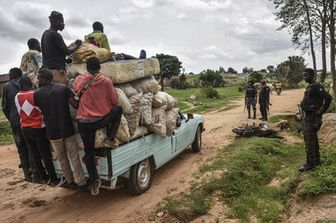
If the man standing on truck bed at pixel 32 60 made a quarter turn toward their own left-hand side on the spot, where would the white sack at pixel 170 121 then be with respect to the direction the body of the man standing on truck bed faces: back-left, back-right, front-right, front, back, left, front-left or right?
back-right

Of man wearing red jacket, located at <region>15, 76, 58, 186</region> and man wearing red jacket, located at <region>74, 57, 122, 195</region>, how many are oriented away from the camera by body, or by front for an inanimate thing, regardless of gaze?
2

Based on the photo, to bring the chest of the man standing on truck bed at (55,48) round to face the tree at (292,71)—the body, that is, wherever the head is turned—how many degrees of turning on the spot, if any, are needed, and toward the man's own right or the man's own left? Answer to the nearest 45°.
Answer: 0° — they already face it

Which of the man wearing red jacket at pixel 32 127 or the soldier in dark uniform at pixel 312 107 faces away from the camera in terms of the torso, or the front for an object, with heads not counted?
the man wearing red jacket

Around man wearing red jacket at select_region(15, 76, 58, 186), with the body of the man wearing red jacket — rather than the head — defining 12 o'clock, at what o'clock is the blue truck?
The blue truck is roughly at 3 o'clock from the man wearing red jacket.

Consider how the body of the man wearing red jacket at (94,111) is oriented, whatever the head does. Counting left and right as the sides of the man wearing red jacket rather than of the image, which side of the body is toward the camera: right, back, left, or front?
back

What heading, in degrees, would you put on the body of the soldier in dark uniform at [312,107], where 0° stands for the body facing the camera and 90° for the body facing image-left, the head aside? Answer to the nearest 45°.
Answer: approximately 45°

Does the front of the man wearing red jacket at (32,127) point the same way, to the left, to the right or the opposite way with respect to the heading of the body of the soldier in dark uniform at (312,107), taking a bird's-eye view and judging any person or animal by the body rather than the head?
to the right

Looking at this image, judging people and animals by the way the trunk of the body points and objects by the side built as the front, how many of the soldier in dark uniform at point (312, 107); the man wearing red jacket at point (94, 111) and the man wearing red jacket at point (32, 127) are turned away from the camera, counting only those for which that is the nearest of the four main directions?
2

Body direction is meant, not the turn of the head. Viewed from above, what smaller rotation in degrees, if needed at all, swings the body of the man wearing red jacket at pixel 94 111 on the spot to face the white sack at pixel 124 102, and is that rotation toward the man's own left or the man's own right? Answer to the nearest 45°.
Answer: approximately 45° to the man's own right

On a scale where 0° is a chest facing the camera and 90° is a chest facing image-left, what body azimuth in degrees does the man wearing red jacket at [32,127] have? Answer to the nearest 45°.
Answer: approximately 180°

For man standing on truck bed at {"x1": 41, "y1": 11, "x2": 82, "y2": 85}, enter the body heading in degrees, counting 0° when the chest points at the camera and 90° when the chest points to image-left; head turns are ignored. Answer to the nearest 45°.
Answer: approximately 225°

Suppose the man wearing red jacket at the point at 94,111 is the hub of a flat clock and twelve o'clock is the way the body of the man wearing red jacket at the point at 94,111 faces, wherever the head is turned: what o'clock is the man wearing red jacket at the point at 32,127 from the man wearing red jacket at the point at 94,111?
the man wearing red jacket at the point at 32,127 is roughly at 10 o'clock from the man wearing red jacket at the point at 94,111.
